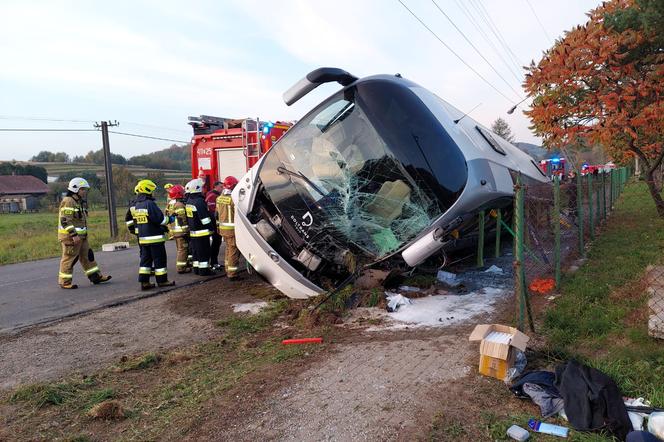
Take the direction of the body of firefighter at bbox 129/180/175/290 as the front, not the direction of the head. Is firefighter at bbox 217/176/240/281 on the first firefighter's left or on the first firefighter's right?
on the first firefighter's right

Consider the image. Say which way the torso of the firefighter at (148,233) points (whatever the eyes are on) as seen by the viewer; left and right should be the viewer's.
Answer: facing away from the viewer and to the right of the viewer

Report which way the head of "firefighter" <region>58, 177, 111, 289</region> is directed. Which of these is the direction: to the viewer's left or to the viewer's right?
to the viewer's right

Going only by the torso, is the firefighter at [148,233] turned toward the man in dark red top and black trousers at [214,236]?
yes

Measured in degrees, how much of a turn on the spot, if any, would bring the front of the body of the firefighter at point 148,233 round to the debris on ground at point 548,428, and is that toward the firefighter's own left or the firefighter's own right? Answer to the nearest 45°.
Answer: approximately 135° to the firefighter's own right

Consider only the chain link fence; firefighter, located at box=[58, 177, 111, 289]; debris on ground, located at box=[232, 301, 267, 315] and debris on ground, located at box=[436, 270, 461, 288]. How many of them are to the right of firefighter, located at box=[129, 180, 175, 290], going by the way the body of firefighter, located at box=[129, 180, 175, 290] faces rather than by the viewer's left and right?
3

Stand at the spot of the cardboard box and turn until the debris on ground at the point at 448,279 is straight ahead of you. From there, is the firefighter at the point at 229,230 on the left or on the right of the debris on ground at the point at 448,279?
left

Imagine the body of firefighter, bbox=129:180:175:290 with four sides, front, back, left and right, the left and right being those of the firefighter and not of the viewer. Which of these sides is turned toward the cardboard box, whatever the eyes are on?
right

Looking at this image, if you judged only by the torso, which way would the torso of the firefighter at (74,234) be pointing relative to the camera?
to the viewer's right

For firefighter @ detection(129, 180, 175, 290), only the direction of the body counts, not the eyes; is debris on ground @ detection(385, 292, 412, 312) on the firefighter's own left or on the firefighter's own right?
on the firefighter's own right
